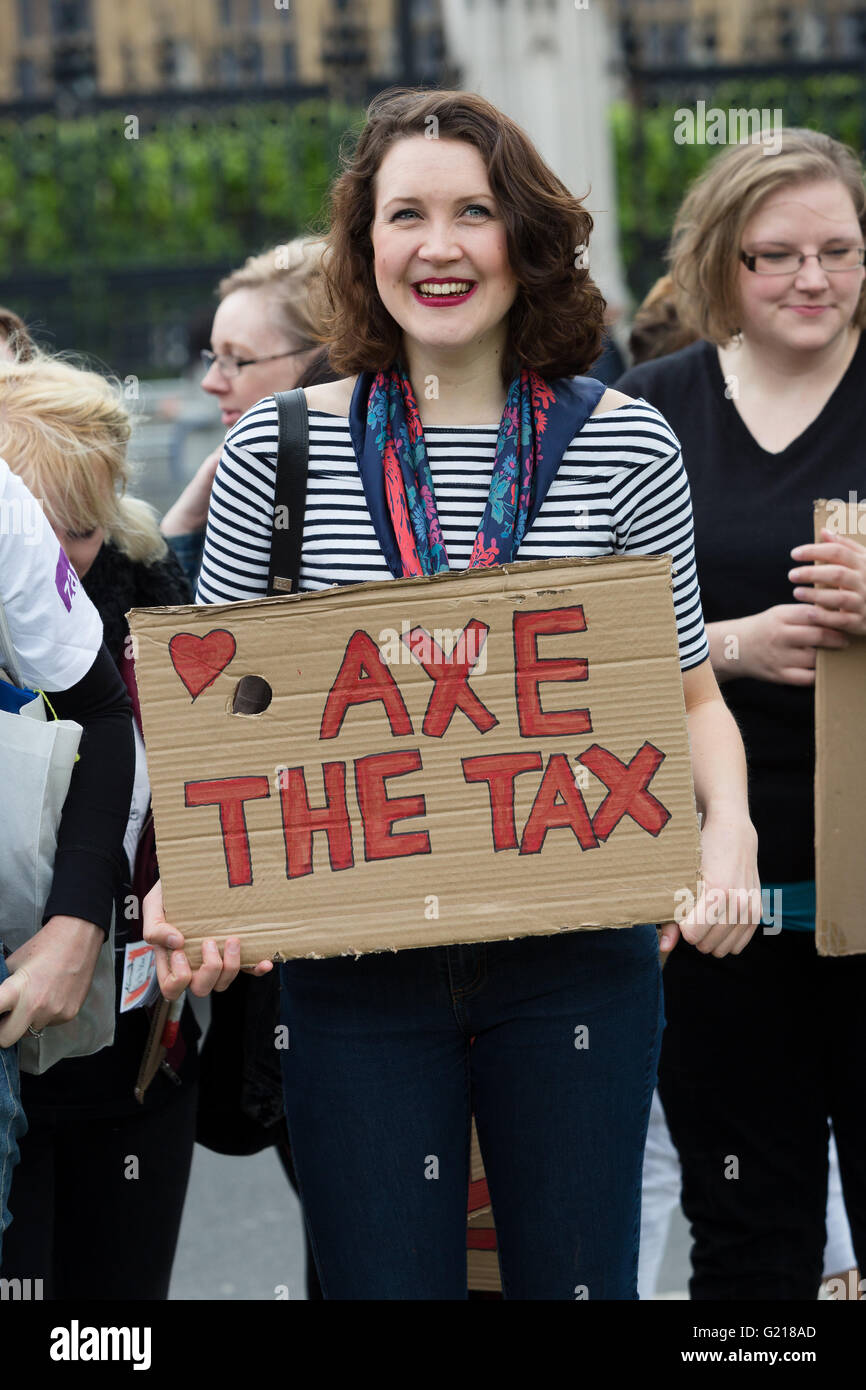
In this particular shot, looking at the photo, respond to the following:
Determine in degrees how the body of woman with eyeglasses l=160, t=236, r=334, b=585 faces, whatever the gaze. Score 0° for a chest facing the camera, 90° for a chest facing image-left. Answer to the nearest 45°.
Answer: approximately 45°

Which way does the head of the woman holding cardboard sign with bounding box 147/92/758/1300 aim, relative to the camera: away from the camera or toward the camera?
toward the camera

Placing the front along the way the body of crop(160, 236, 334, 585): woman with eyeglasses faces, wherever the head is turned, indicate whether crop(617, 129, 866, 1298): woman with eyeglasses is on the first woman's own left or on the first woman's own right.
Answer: on the first woman's own left

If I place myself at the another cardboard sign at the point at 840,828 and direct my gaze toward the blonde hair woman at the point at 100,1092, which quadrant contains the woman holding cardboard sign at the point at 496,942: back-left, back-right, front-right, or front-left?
front-left

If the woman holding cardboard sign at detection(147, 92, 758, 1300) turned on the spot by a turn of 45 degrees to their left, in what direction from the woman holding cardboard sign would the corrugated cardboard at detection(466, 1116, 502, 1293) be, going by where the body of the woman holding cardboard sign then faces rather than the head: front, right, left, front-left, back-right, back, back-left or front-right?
back-left

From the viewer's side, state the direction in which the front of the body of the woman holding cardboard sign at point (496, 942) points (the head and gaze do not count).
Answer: toward the camera

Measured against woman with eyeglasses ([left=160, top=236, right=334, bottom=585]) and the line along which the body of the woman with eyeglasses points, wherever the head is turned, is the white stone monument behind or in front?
behind

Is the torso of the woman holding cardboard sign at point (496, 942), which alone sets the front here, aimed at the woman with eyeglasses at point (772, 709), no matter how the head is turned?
no

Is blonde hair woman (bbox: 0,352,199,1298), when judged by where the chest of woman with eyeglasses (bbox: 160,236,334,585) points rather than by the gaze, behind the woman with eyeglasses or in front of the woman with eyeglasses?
in front
